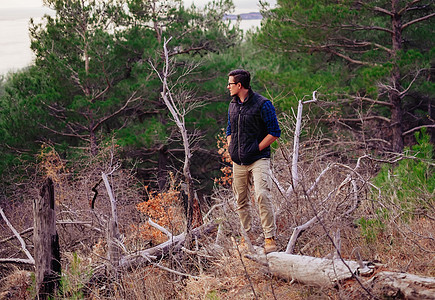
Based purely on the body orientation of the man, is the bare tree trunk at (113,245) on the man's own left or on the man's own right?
on the man's own right

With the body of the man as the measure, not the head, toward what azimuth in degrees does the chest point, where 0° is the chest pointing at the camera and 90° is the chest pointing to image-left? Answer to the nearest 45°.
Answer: approximately 45°

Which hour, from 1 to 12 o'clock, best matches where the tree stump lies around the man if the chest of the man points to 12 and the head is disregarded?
The tree stump is roughly at 2 o'clock from the man.

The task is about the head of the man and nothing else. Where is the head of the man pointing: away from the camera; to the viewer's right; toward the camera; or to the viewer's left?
to the viewer's left

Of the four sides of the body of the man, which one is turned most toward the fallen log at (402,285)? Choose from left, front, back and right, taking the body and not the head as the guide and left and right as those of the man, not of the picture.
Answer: left

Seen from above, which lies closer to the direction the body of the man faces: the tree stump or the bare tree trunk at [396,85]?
the tree stump

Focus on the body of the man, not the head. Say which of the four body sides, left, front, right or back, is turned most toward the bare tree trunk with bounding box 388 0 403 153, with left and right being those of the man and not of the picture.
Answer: back
